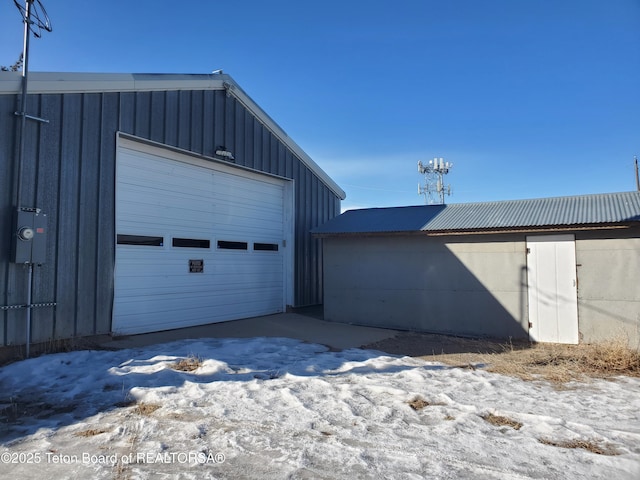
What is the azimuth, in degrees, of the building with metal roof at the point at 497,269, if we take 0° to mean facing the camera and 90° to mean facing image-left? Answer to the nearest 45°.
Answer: approximately 0°

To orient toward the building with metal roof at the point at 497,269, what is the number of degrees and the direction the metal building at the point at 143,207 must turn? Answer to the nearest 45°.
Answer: approximately 45° to its left

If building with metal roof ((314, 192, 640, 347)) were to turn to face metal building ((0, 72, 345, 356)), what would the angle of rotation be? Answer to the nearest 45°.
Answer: approximately 45° to its right
